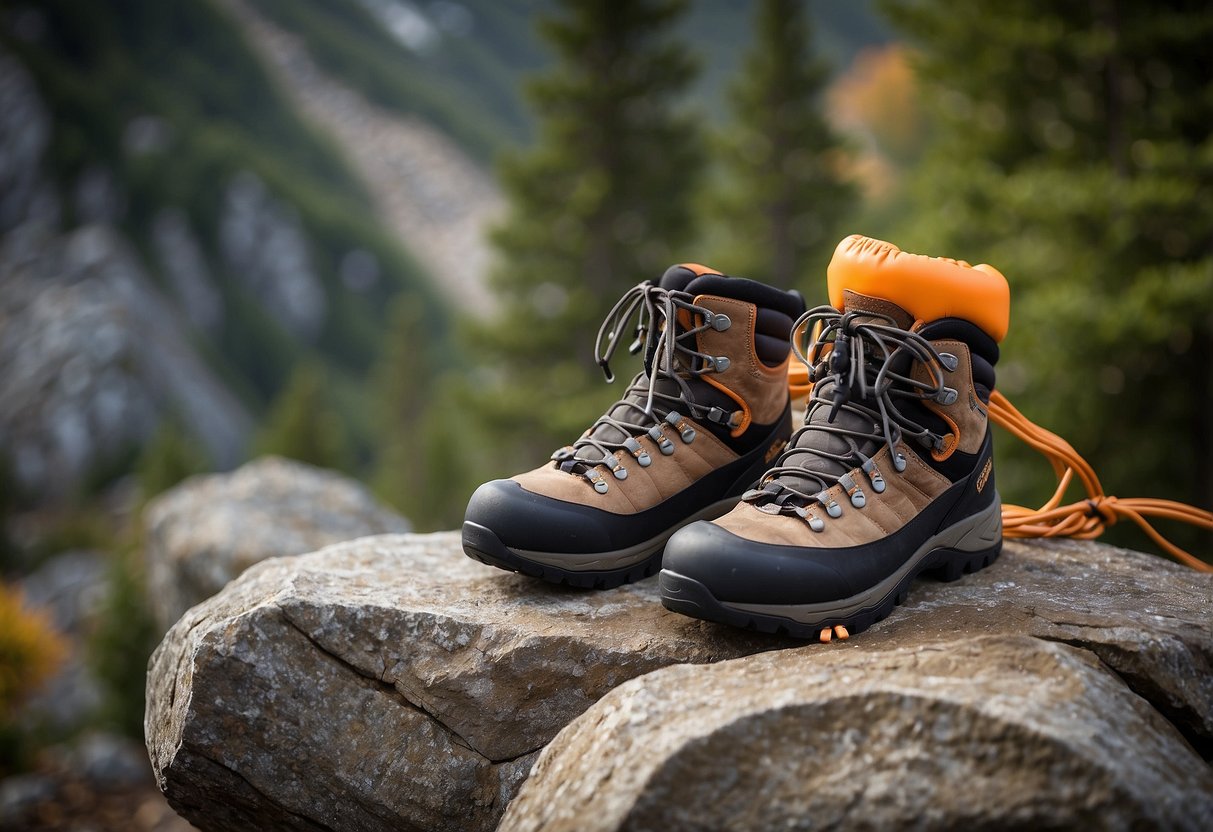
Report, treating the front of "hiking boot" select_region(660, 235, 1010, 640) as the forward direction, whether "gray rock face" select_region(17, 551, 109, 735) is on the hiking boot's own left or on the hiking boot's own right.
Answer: on the hiking boot's own right

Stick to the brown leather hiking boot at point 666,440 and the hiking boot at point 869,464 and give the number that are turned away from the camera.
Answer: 0

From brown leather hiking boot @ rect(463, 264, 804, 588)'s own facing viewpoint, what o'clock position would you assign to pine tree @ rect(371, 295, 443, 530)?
The pine tree is roughly at 4 o'clock from the brown leather hiking boot.

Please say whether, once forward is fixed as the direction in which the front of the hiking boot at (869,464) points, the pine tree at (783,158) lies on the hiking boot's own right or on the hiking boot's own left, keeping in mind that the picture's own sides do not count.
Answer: on the hiking boot's own right

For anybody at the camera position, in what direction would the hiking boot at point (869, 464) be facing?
facing the viewer and to the left of the viewer
